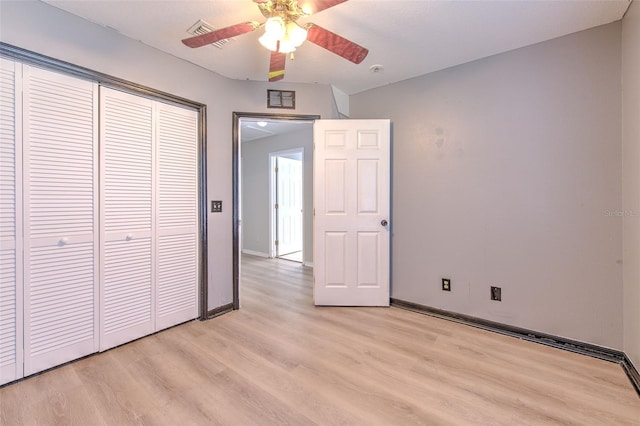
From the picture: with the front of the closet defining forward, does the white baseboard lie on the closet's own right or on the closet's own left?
on the closet's own left

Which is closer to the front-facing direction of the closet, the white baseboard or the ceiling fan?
the ceiling fan

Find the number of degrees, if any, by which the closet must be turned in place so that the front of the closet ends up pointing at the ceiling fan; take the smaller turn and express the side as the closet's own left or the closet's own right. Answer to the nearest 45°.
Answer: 0° — it already faces it

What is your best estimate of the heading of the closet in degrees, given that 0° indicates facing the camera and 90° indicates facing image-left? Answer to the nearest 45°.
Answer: approximately 315°

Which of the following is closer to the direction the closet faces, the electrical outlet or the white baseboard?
the electrical outlet
